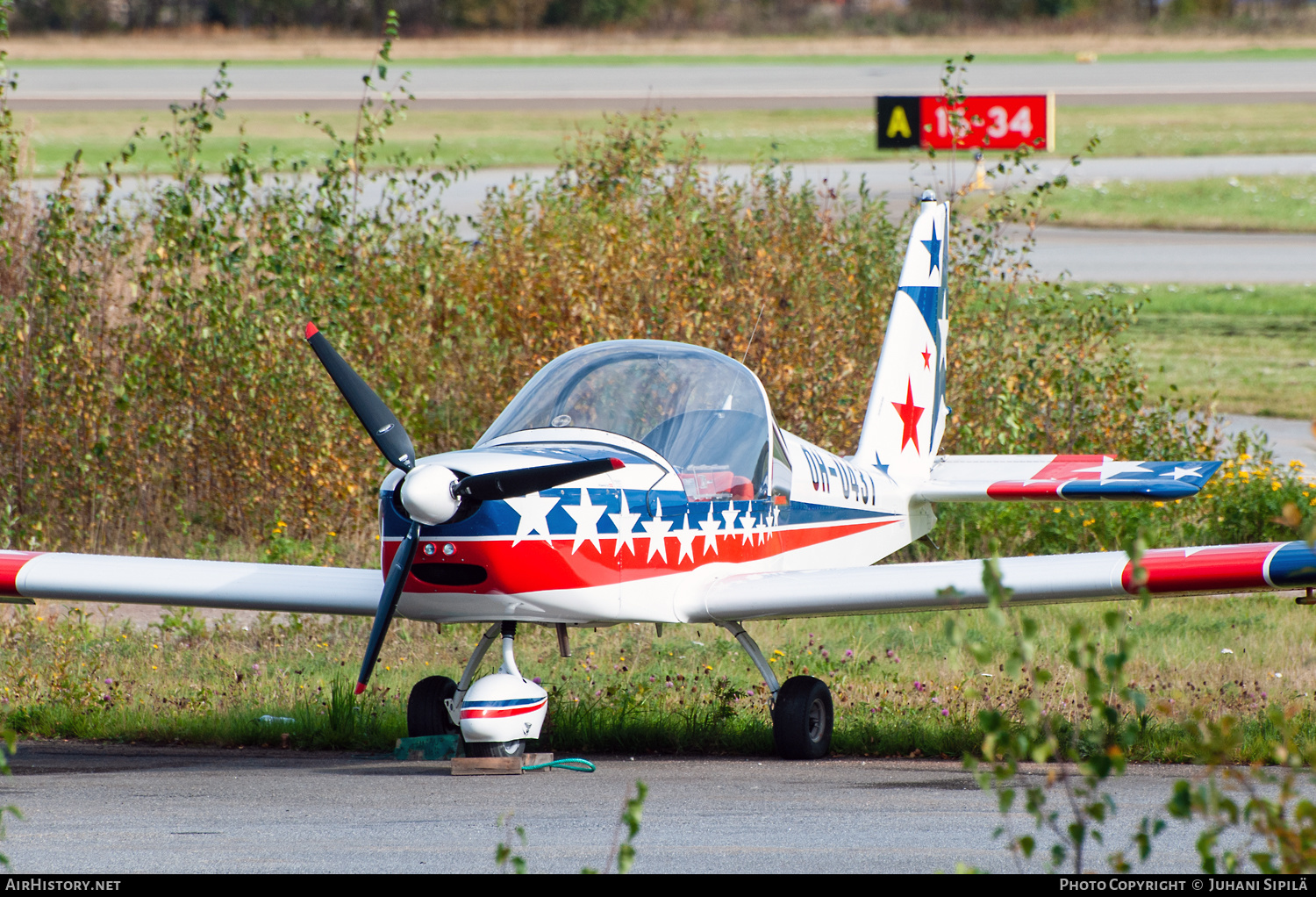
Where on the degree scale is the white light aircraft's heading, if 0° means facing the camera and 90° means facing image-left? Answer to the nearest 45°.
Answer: approximately 45°

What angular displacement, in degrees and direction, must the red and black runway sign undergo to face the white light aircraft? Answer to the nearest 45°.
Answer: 0° — it already faces it

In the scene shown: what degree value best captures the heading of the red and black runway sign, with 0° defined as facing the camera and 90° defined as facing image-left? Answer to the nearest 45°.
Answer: approximately 0°

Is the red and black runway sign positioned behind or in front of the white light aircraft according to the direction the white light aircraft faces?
behind
